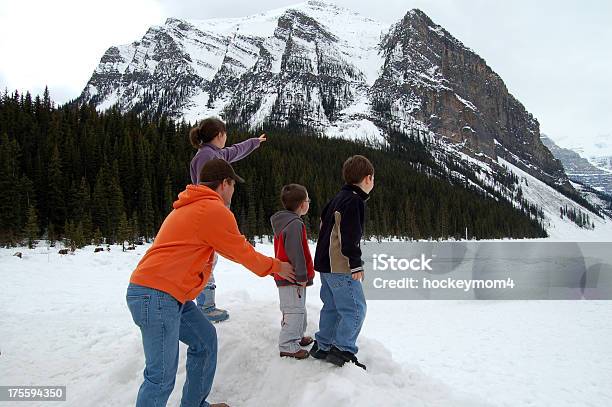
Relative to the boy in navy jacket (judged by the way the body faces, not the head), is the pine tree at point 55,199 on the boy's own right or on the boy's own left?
on the boy's own left

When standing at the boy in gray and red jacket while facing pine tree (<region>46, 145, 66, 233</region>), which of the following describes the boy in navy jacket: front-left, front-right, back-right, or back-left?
back-right

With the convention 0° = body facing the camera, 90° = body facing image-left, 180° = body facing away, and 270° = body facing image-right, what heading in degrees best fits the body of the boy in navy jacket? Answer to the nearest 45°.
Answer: approximately 225°
